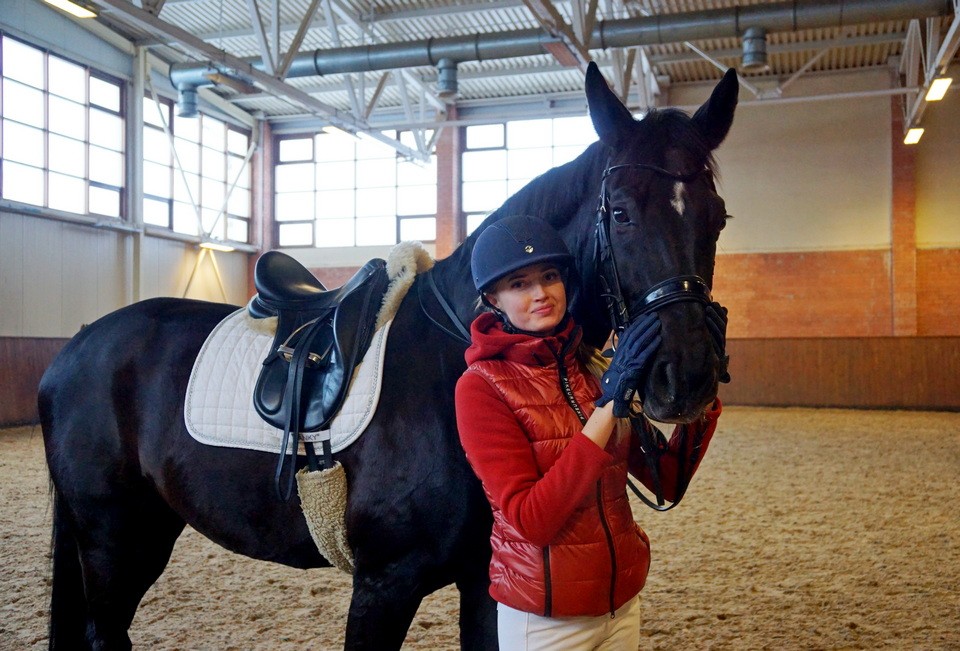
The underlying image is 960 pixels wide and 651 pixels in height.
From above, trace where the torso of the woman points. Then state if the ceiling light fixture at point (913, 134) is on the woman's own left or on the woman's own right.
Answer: on the woman's own left

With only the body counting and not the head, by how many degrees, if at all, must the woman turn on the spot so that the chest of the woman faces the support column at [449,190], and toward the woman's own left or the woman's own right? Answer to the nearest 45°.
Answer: approximately 135° to the woman's own left

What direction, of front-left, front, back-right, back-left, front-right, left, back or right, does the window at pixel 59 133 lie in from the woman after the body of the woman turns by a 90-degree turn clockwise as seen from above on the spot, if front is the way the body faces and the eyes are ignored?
right

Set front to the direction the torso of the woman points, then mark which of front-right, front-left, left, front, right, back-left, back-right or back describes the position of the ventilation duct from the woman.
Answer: back-left

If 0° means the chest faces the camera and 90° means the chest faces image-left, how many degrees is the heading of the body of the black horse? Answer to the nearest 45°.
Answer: approximately 315°

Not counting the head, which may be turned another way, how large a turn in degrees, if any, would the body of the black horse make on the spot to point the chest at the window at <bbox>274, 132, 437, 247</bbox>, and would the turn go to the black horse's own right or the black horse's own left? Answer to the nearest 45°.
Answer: approximately 135° to the black horse's own left

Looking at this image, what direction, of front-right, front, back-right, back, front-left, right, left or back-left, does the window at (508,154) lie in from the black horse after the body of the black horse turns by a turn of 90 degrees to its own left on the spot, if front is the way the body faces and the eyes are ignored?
front-left

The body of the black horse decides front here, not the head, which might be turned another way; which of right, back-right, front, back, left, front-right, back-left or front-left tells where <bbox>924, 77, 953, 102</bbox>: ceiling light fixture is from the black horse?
left

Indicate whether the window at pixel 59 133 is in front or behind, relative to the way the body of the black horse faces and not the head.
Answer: behind

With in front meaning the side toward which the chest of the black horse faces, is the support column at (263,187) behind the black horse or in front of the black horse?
behind

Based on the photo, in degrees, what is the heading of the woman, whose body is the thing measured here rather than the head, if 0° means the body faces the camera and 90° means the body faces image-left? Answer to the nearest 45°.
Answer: approximately 315°

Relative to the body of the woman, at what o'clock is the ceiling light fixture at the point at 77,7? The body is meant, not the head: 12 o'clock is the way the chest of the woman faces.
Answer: The ceiling light fixture is roughly at 6 o'clock from the woman.

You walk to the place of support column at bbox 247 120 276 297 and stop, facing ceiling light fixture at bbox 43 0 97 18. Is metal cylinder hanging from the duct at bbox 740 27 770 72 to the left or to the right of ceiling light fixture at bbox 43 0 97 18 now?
left
